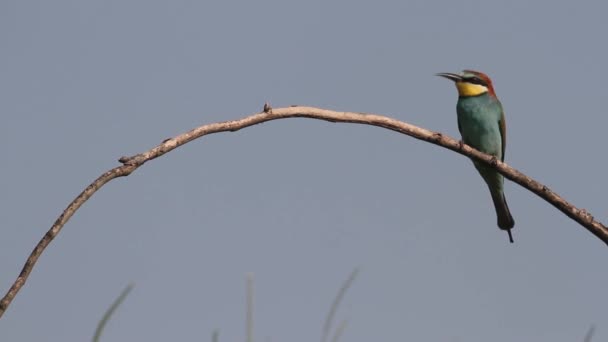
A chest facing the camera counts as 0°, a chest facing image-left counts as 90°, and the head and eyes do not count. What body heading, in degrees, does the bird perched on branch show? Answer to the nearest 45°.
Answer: approximately 45°
